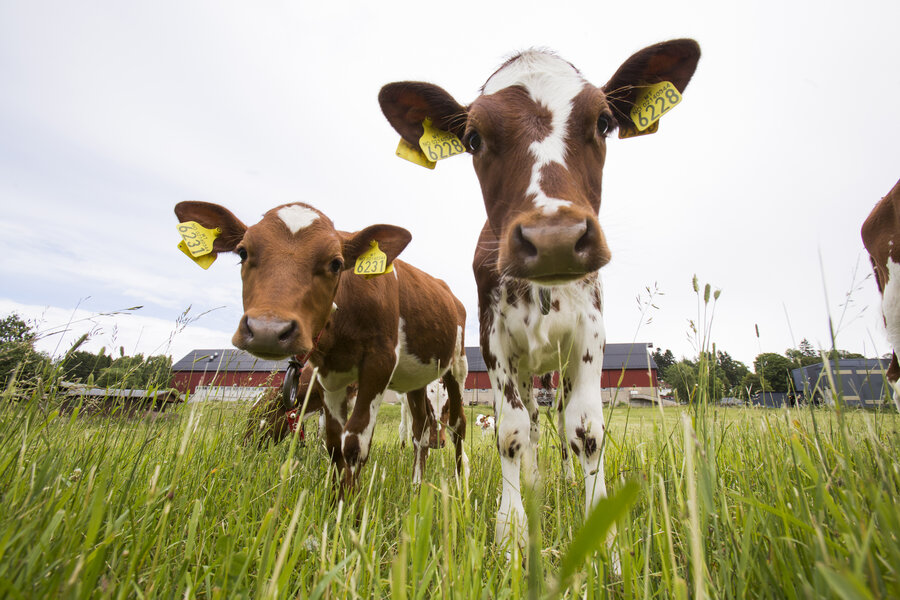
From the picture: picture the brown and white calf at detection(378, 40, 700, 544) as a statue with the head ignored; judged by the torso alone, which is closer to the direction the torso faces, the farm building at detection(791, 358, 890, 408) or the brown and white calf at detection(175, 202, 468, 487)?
the brown and white calf

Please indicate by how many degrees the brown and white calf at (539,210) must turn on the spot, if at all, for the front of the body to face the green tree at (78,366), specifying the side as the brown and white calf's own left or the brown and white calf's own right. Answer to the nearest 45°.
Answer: approximately 90° to the brown and white calf's own right
